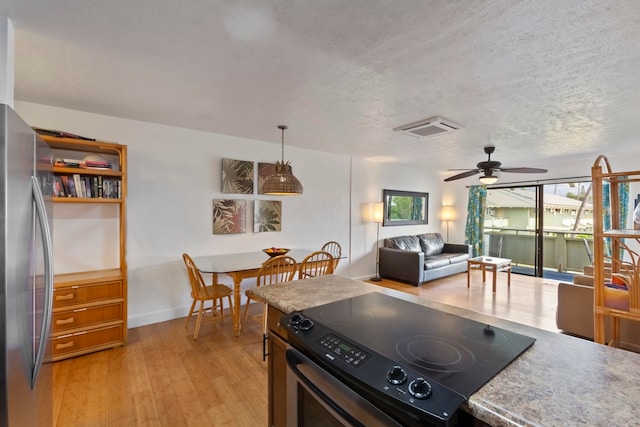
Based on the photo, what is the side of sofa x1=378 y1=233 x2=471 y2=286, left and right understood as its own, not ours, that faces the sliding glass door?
left

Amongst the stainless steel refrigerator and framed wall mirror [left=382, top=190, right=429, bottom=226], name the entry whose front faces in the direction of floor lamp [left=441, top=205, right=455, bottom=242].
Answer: the stainless steel refrigerator

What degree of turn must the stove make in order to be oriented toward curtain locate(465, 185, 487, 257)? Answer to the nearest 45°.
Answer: approximately 135° to its right

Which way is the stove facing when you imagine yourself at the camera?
facing the viewer and to the left of the viewer

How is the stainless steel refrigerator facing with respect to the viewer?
to the viewer's right

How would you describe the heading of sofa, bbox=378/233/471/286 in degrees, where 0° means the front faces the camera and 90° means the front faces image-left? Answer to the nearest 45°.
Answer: approximately 315°

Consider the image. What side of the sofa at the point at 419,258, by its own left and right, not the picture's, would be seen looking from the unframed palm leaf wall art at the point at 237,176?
right

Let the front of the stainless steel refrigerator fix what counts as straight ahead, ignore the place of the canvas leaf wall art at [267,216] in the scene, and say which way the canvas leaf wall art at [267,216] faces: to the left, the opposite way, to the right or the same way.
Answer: to the right

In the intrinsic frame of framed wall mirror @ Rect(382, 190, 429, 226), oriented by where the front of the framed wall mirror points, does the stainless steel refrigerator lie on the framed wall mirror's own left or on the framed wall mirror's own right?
on the framed wall mirror's own right

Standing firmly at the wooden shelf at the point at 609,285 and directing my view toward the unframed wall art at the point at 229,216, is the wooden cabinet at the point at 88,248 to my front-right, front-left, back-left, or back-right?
front-left

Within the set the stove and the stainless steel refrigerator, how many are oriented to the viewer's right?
1

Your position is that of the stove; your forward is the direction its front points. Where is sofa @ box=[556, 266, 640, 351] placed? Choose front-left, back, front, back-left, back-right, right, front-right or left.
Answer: back

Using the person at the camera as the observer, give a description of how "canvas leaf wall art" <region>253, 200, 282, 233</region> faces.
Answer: facing the viewer and to the right of the viewer

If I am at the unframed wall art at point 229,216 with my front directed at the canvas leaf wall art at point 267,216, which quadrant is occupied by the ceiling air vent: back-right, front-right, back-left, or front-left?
front-right
